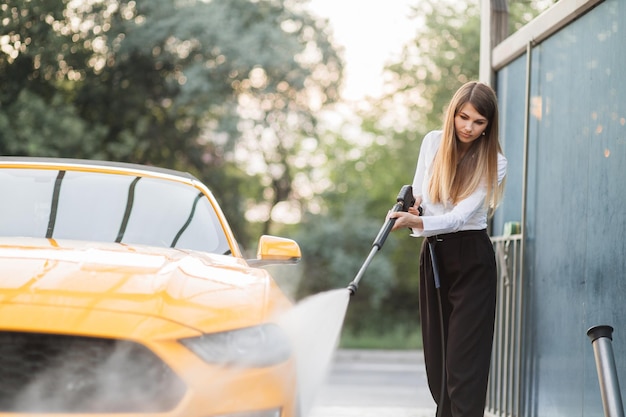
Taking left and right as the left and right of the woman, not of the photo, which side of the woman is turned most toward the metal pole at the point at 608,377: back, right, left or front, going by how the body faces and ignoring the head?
left

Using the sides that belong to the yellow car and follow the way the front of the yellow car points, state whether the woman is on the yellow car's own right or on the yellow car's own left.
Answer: on the yellow car's own left

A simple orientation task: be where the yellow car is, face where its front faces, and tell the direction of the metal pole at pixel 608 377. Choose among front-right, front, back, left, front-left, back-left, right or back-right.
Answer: left

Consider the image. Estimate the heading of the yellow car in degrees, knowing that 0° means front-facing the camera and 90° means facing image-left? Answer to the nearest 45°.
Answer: approximately 0°

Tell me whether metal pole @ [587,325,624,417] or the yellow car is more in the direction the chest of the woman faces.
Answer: the yellow car

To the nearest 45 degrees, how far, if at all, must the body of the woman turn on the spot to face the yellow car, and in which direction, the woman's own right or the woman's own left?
0° — they already face it
